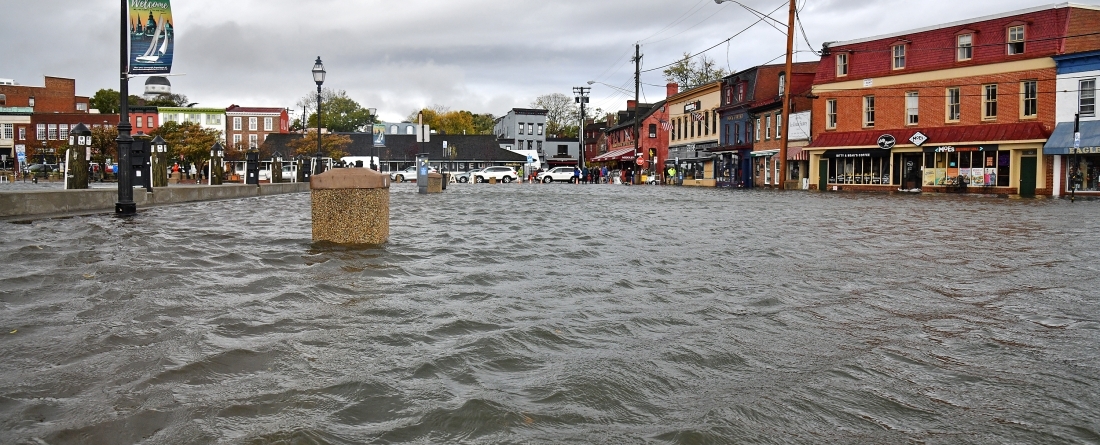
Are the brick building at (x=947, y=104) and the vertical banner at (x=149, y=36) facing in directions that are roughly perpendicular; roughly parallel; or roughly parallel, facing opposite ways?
roughly perpendicular

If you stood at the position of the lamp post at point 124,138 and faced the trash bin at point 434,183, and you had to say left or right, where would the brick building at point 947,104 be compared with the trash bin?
right

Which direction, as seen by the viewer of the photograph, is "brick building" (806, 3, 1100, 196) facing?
facing the viewer and to the left of the viewer

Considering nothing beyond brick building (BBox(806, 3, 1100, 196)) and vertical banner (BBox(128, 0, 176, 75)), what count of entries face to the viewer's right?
0

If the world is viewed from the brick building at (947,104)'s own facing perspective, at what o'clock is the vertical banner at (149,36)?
The vertical banner is roughly at 11 o'clock from the brick building.

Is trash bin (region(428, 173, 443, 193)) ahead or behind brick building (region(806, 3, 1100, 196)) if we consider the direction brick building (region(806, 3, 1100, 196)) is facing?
ahead

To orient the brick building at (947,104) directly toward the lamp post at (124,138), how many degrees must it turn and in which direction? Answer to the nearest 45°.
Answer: approximately 45° to its left

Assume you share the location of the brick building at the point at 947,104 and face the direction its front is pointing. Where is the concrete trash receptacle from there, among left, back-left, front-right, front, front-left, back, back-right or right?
front-left

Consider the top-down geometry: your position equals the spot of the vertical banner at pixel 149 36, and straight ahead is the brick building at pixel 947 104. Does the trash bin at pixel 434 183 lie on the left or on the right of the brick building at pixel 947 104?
left

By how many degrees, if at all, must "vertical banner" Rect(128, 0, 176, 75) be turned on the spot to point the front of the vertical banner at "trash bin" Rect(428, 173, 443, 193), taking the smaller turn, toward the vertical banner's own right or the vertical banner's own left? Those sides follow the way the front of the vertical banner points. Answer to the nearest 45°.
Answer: approximately 135° to the vertical banner's own left

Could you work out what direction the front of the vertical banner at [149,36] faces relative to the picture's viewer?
facing the viewer

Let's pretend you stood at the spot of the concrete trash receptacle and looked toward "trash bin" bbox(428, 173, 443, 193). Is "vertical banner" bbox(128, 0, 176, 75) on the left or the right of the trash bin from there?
left
